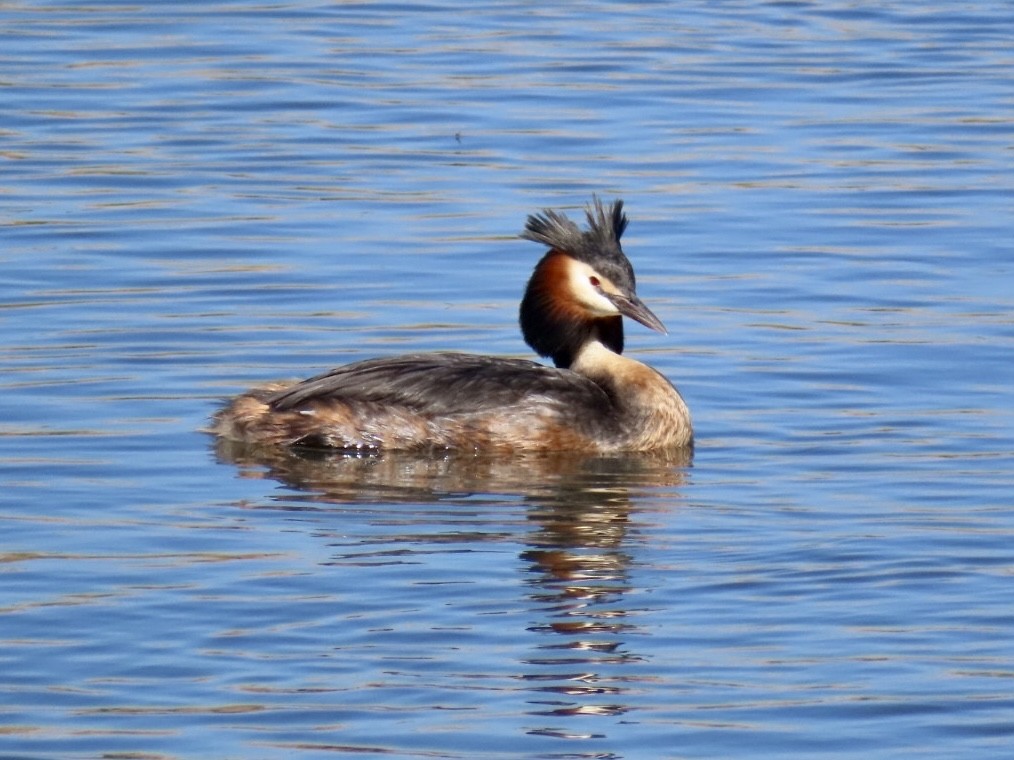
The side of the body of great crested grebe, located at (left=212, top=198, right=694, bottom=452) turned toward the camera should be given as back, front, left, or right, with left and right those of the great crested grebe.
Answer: right
